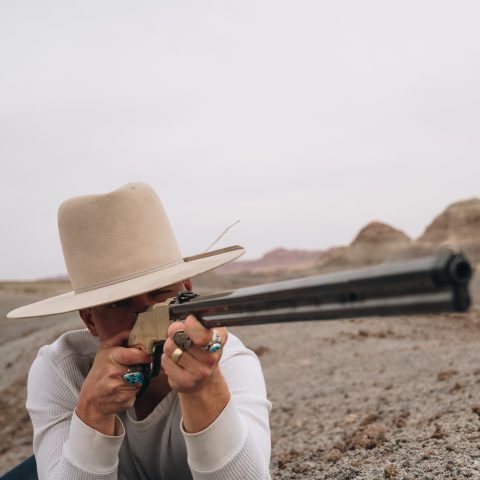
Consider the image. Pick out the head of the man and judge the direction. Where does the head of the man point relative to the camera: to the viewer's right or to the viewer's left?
to the viewer's right

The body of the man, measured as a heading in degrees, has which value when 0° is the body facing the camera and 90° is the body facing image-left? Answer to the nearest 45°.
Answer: approximately 0°
